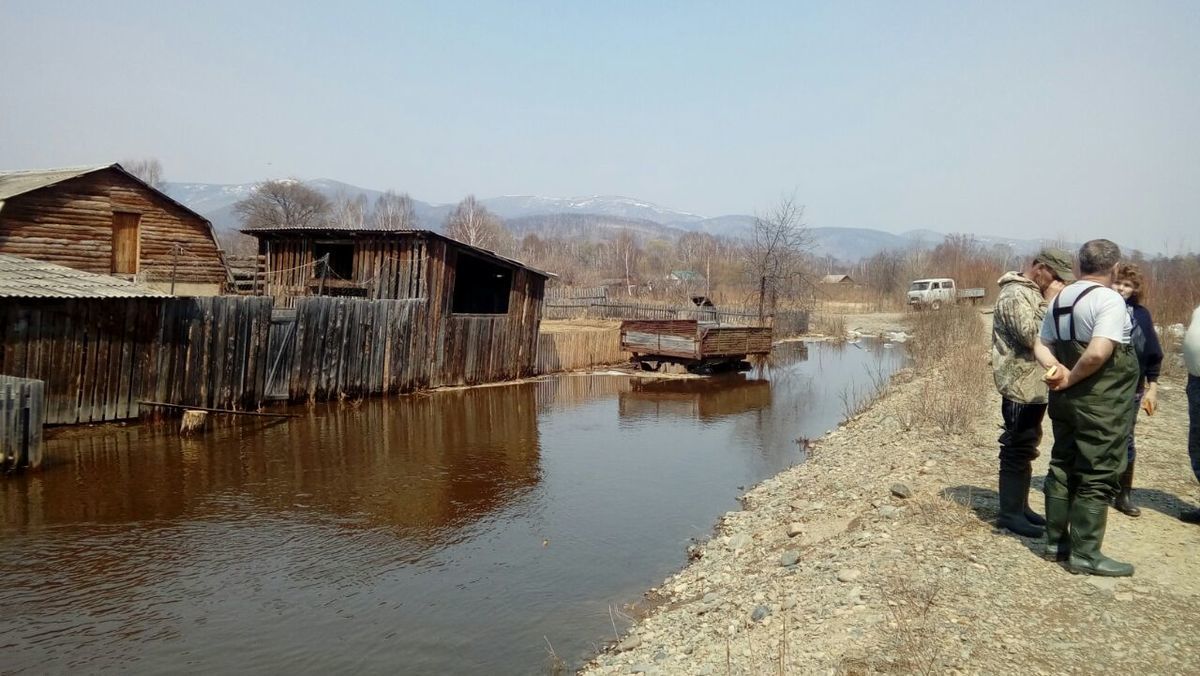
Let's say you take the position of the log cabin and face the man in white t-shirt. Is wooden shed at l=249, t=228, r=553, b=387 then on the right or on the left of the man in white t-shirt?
left

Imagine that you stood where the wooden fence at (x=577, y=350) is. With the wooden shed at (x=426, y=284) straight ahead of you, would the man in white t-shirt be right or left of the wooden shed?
left

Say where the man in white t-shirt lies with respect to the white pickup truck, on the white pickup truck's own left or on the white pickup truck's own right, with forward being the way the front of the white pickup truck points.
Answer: on the white pickup truck's own left

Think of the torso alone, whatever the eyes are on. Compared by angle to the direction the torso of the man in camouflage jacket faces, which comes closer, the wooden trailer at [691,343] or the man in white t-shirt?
the man in white t-shirt

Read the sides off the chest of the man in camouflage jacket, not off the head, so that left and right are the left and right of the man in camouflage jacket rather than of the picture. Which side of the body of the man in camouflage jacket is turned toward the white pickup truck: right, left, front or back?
left

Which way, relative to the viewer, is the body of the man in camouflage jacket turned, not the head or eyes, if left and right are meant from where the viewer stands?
facing to the right of the viewer

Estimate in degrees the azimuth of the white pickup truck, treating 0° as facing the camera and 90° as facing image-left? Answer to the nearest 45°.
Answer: approximately 45°

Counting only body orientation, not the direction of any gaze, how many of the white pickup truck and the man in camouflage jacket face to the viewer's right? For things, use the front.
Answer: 1

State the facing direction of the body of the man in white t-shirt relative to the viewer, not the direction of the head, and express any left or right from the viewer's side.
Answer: facing away from the viewer and to the right of the viewer
